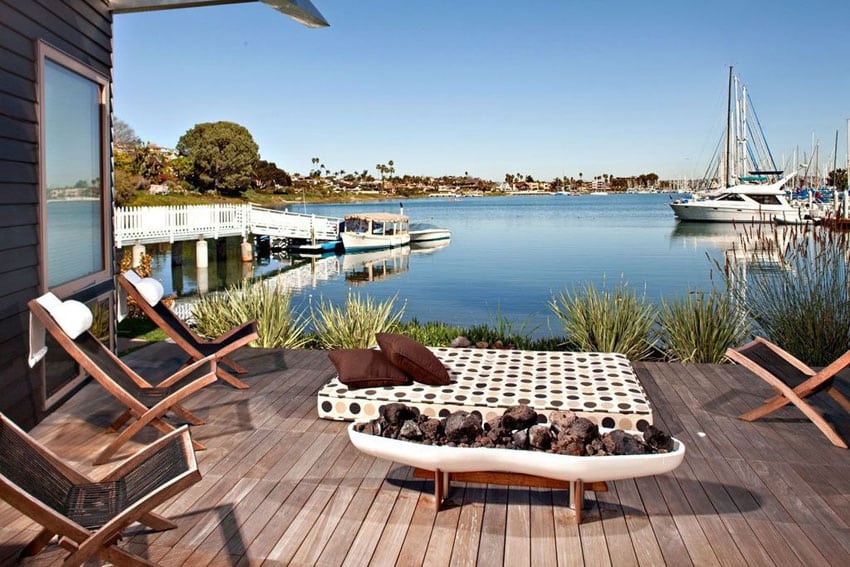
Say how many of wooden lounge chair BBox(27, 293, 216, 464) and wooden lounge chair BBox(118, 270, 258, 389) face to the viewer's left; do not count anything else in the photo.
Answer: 0

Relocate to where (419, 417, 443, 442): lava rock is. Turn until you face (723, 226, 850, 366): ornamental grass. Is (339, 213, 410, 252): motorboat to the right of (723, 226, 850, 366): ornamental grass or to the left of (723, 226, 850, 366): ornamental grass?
left

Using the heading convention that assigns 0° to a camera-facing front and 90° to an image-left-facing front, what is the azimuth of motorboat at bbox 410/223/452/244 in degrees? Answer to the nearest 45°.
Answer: approximately 270°

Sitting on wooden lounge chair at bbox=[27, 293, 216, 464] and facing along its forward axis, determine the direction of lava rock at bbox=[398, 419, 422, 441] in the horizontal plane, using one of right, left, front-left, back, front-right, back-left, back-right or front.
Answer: front-right

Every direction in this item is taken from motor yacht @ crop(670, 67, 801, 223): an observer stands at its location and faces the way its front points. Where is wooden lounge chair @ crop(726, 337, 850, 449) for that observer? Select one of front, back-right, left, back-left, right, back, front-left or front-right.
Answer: left

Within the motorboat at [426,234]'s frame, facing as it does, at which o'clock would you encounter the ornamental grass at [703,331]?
The ornamental grass is roughly at 3 o'clock from the motorboat.

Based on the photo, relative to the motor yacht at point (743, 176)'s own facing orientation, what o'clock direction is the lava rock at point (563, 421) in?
The lava rock is roughly at 9 o'clock from the motor yacht.

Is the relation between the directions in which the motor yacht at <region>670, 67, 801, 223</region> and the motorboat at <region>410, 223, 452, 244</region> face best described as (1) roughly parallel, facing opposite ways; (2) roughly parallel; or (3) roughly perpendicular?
roughly parallel, facing opposite ways

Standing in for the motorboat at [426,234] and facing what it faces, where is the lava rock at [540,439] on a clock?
The lava rock is roughly at 3 o'clock from the motorboat.

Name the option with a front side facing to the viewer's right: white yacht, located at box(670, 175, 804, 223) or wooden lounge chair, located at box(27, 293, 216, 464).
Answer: the wooden lounge chair

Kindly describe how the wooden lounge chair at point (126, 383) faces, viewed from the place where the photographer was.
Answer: facing to the right of the viewer

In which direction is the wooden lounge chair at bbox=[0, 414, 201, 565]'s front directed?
to the viewer's right

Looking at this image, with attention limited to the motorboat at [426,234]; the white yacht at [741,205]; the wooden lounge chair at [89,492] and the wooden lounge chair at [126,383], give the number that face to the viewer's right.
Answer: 3

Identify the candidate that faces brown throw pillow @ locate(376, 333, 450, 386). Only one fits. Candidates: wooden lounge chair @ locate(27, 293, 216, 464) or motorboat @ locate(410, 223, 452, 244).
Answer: the wooden lounge chair

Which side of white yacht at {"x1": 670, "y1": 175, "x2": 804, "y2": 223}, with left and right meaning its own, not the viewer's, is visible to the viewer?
left

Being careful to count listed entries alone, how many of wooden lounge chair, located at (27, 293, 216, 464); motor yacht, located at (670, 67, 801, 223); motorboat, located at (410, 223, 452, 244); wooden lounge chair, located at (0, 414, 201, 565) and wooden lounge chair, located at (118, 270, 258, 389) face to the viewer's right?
4

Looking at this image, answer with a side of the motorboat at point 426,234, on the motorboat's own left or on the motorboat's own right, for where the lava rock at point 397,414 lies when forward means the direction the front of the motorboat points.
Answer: on the motorboat's own right

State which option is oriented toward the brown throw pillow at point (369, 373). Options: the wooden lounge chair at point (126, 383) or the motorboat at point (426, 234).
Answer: the wooden lounge chair
